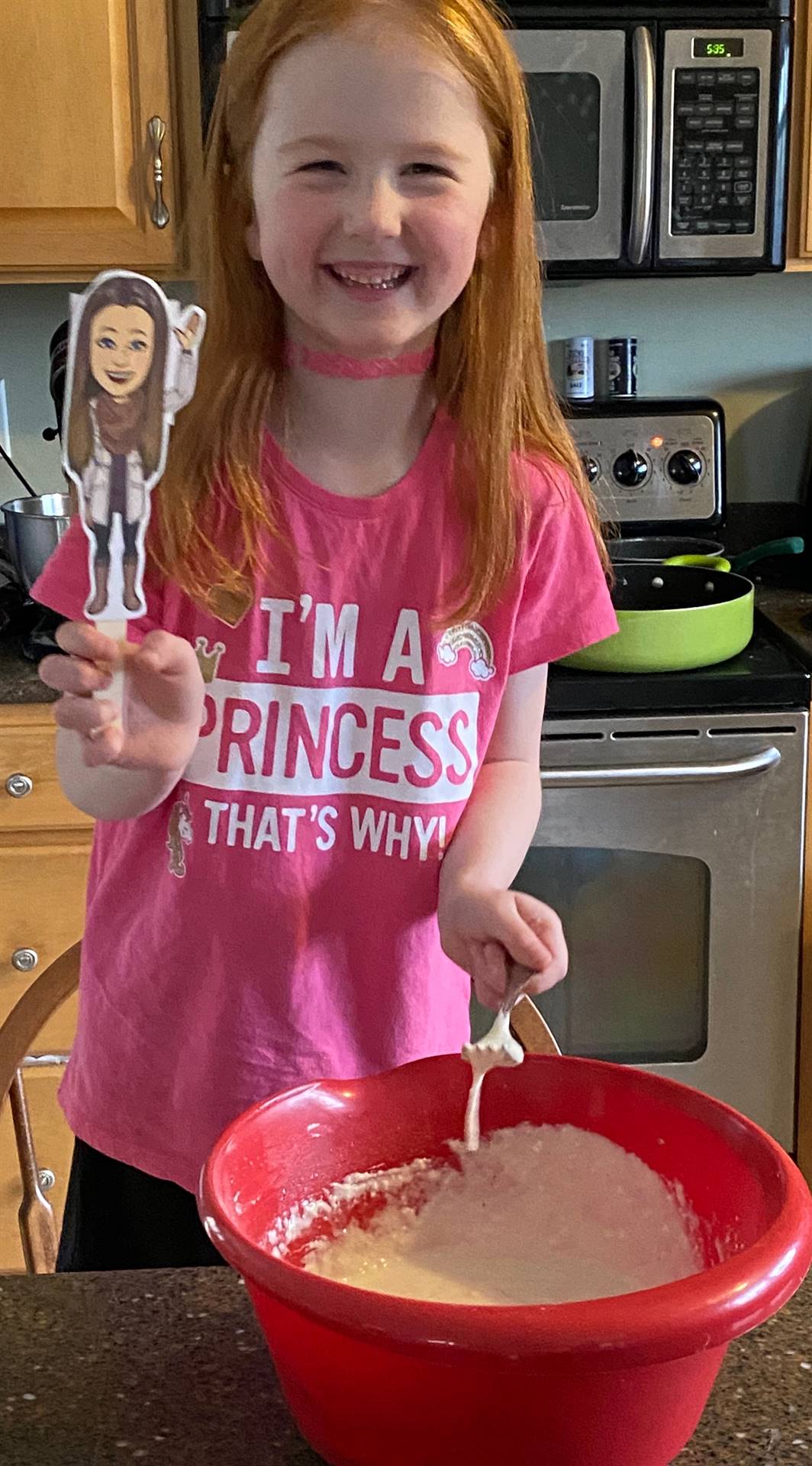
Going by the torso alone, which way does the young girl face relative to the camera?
toward the camera

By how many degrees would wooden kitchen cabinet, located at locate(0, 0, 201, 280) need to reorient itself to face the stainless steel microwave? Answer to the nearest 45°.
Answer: approximately 90° to its left

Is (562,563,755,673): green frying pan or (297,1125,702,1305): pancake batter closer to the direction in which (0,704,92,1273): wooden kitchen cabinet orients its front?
the pancake batter

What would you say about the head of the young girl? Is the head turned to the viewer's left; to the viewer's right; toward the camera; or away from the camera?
toward the camera

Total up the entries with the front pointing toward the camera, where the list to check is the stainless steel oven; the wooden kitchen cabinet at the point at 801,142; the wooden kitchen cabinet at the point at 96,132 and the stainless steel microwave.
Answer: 4

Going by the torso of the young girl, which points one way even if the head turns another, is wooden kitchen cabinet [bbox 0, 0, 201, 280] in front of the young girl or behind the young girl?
behind

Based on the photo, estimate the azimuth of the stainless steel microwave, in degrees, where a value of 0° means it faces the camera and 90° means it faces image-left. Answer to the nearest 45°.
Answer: approximately 0°

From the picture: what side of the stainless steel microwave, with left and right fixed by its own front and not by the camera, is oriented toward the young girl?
front

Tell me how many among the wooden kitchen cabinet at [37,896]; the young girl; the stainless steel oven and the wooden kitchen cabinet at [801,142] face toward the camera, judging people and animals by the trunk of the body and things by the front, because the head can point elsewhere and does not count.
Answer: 4

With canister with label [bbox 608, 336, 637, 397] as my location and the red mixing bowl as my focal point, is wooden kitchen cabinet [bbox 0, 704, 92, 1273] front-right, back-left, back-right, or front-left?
front-right

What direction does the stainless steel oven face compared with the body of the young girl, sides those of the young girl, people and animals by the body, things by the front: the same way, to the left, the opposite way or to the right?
the same way

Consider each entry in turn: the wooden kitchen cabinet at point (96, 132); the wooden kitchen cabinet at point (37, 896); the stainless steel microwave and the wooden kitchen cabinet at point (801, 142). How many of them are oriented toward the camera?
4

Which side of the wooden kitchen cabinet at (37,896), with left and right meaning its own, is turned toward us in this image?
front

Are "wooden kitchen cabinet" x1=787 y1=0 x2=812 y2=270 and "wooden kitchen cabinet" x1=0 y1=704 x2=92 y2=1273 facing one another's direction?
no
